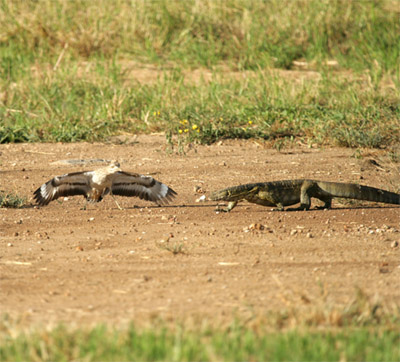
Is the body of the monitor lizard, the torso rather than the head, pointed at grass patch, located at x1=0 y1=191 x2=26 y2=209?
yes

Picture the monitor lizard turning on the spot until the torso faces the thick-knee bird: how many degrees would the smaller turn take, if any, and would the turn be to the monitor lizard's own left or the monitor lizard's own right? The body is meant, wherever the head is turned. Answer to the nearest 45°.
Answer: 0° — it already faces it

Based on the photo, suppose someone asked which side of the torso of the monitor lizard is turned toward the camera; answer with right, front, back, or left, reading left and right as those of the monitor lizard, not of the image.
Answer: left
